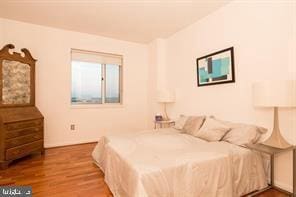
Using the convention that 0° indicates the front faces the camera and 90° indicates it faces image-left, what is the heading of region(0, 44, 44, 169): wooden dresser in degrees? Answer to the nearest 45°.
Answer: approximately 315°

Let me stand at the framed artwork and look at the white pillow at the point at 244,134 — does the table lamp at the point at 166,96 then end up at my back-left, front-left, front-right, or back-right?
back-right

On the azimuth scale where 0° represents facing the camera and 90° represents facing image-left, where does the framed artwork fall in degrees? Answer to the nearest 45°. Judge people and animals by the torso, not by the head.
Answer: approximately 45°

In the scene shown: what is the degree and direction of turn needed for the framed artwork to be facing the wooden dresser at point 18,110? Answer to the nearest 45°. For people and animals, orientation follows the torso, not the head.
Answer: approximately 45° to its right
